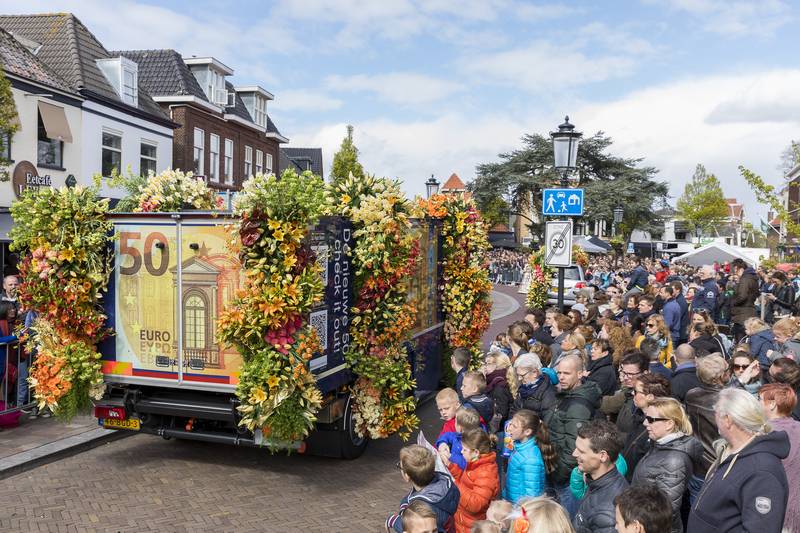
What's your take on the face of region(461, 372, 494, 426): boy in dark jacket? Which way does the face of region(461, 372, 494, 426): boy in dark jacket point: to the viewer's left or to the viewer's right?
to the viewer's left

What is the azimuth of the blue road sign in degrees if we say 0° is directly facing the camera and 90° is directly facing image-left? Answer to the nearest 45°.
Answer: approximately 0°

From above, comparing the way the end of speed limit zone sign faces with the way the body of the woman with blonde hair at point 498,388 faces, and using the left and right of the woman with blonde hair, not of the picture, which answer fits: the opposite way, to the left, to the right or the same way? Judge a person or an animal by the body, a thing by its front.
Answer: to the left

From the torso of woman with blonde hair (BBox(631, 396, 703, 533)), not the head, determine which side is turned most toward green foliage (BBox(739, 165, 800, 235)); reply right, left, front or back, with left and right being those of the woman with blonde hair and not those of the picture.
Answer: right

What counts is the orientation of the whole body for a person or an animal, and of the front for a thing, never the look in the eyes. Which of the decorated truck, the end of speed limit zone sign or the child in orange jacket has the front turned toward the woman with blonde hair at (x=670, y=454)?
the end of speed limit zone sign

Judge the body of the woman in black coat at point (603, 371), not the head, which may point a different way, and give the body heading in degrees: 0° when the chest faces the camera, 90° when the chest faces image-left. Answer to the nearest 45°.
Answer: approximately 90°

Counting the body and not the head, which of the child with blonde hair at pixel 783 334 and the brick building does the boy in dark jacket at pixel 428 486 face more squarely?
the brick building

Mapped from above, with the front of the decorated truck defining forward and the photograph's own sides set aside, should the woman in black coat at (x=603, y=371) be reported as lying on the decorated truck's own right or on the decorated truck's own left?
on the decorated truck's own right

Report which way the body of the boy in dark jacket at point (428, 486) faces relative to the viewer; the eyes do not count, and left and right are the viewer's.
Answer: facing away from the viewer and to the left of the viewer

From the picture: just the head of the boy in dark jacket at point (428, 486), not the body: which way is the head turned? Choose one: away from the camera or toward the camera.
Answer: away from the camera

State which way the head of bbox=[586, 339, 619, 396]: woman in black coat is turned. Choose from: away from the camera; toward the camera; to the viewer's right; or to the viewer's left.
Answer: to the viewer's left

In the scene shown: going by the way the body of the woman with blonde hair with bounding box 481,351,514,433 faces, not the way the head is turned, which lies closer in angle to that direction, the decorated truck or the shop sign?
the decorated truck

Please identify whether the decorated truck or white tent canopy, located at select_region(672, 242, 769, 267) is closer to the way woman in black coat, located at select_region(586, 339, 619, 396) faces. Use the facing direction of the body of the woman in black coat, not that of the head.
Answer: the decorated truck
